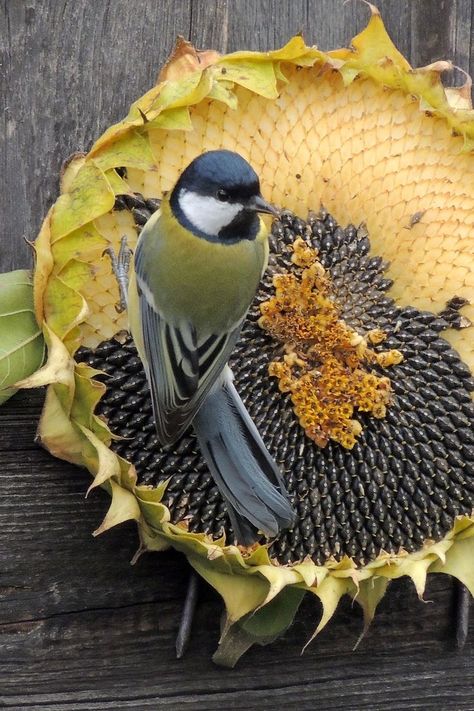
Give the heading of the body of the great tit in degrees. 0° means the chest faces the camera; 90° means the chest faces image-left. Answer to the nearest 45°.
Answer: approximately 180°

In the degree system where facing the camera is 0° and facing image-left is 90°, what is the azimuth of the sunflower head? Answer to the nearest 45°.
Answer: approximately 0°
